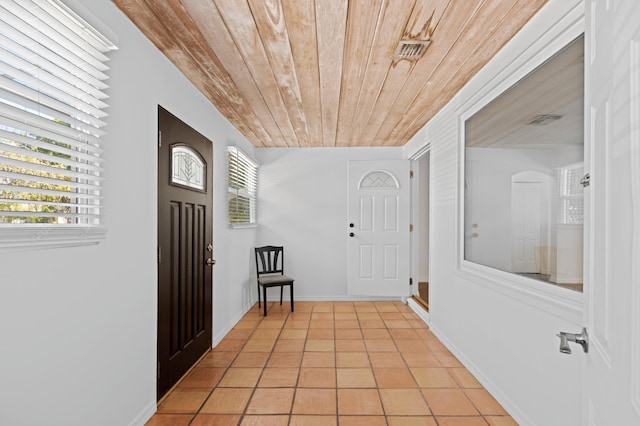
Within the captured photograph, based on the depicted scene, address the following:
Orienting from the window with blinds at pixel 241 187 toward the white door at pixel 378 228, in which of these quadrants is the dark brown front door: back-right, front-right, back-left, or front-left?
back-right

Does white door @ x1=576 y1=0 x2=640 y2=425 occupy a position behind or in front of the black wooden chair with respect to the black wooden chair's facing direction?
in front

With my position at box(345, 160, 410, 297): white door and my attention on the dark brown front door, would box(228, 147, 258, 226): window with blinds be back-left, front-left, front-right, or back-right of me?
front-right

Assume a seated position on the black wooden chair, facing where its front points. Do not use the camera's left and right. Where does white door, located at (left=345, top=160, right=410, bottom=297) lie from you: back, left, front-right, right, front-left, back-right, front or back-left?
front-left

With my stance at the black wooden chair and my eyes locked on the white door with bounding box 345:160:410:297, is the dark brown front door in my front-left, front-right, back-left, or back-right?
back-right

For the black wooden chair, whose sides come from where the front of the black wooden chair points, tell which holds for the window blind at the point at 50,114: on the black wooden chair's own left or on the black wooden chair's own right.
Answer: on the black wooden chair's own right
